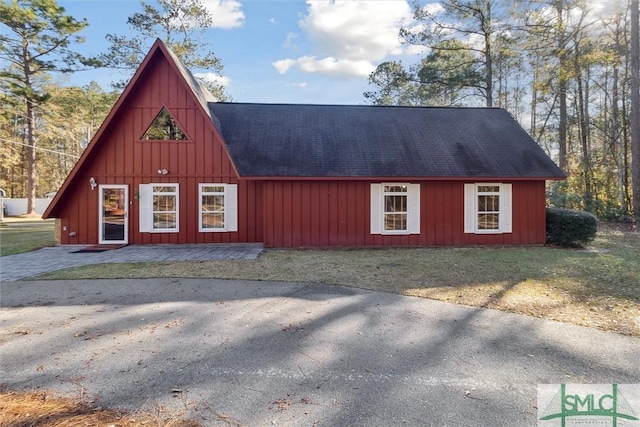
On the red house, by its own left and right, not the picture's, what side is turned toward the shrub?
left

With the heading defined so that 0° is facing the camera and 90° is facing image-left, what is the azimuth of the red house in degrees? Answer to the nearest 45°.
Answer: approximately 0°
